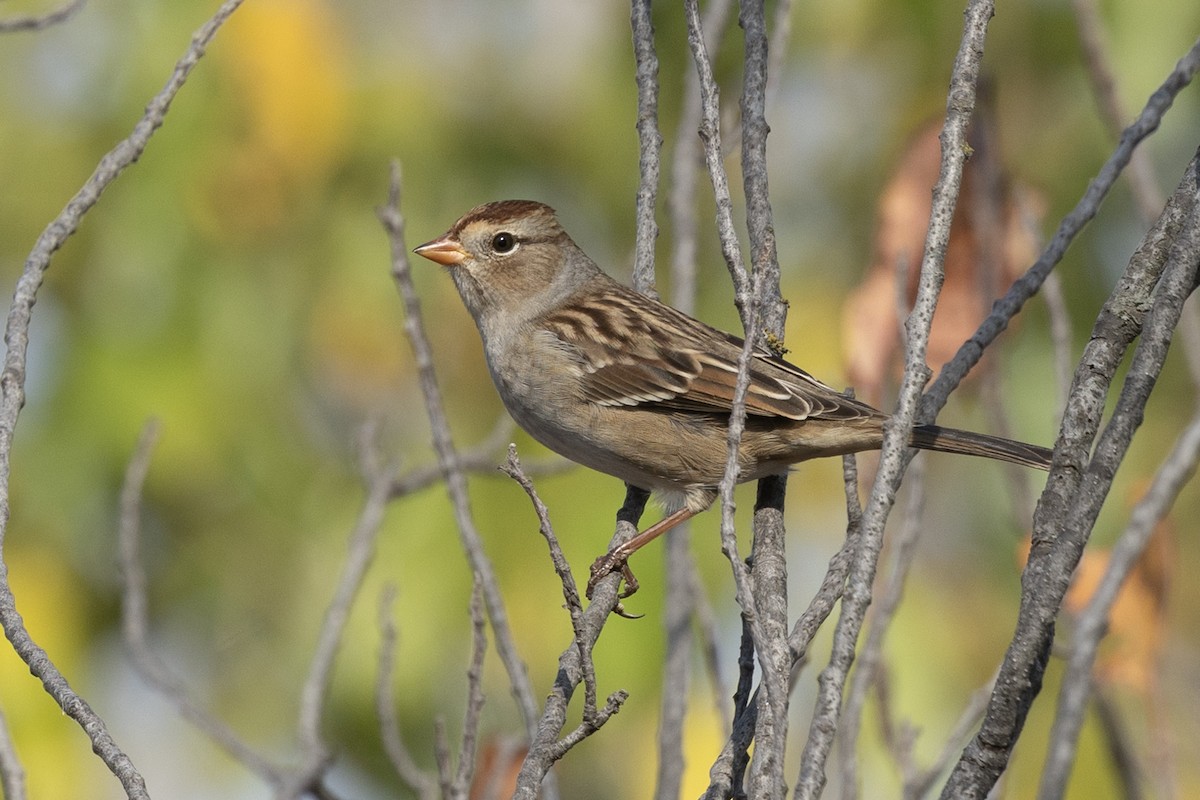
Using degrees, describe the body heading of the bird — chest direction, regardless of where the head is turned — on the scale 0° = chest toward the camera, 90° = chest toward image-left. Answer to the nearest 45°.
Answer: approximately 90°

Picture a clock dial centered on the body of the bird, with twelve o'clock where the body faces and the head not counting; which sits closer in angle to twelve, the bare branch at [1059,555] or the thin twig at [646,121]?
the thin twig

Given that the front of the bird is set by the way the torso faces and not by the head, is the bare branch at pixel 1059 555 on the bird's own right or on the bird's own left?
on the bird's own left

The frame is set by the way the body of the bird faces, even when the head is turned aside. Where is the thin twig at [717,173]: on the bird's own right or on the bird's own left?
on the bird's own left

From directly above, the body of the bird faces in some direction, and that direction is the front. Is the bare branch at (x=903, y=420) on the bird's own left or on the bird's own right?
on the bird's own left

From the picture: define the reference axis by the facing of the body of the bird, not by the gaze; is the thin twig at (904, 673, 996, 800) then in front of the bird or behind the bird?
behind

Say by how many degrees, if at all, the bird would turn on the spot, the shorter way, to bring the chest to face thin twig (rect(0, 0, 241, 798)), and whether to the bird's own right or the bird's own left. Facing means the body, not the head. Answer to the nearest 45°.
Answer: approximately 45° to the bird's own left
